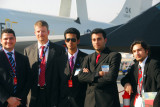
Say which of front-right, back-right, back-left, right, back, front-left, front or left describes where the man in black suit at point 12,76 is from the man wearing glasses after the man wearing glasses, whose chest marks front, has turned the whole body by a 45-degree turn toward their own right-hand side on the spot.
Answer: front-right

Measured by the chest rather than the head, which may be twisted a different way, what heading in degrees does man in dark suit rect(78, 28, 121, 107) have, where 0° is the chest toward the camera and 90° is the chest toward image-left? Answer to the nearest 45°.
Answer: approximately 45°

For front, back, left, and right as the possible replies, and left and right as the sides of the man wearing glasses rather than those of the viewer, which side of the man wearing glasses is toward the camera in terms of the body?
front

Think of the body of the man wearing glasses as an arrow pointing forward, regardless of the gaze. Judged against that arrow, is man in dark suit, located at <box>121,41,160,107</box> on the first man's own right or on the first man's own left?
on the first man's own left

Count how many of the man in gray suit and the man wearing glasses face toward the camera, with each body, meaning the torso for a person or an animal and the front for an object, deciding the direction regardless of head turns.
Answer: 2

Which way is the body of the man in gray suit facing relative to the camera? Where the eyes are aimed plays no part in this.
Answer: toward the camera
